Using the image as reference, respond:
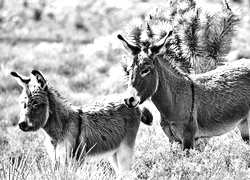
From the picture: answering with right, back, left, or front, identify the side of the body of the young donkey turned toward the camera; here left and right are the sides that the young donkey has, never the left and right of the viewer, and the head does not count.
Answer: left

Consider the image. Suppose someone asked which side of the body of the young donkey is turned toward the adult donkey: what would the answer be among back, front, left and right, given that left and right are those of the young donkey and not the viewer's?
back
